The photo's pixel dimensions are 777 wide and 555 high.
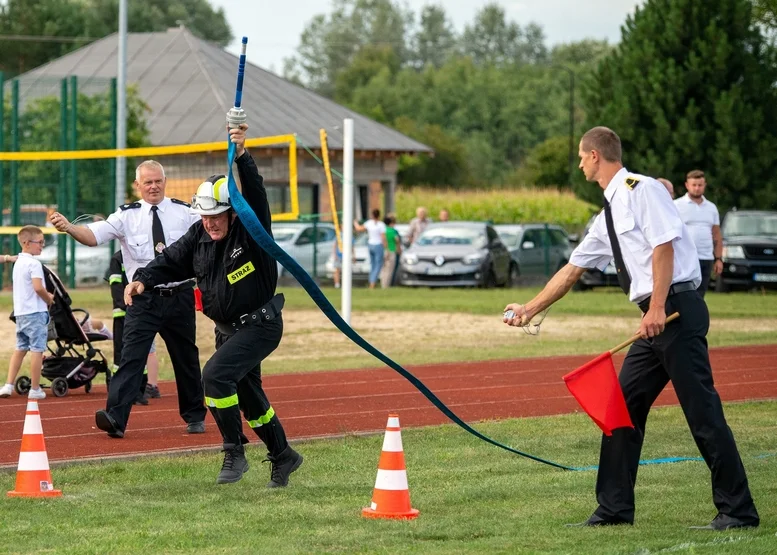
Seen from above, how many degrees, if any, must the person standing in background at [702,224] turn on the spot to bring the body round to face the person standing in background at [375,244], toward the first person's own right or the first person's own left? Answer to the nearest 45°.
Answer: approximately 135° to the first person's own right

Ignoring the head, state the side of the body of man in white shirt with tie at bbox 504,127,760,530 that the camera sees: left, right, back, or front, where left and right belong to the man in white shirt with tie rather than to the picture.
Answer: left

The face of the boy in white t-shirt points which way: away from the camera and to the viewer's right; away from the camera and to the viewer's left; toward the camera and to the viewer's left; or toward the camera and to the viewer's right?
toward the camera and to the viewer's right

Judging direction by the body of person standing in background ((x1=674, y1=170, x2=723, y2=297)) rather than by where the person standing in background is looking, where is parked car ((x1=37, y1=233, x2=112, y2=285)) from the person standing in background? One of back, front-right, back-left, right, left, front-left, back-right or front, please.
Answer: back-right

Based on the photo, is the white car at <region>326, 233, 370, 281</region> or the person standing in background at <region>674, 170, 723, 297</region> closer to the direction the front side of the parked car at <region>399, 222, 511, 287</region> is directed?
the person standing in background

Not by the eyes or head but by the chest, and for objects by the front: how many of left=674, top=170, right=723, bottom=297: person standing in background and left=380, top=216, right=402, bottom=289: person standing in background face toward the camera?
1

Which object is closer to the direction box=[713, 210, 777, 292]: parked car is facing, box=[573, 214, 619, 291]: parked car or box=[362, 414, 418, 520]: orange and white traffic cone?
the orange and white traffic cone

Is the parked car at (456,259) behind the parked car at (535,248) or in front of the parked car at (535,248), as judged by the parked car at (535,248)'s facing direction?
in front

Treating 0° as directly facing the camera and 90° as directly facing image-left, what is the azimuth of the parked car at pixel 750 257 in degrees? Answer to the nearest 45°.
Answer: approximately 0°

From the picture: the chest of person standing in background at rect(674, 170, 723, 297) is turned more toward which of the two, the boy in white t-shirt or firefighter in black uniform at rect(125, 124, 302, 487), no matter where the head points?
the firefighter in black uniform

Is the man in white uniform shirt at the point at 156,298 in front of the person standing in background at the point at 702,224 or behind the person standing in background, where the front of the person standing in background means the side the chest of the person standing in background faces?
in front
